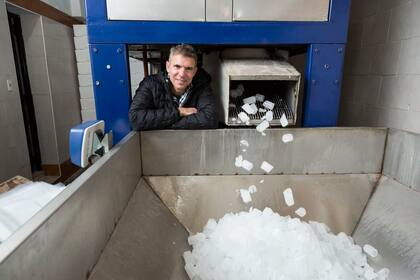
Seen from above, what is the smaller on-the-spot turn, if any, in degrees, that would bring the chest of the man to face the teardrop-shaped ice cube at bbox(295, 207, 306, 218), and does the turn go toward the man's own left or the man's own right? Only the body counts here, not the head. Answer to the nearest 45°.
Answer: approximately 45° to the man's own left

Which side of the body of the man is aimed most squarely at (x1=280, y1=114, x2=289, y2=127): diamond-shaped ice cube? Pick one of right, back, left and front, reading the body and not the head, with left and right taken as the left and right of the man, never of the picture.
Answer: left

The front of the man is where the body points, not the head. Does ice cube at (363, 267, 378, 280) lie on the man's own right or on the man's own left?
on the man's own left

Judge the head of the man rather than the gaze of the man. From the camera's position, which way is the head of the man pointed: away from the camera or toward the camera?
toward the camera

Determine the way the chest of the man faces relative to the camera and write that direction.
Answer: toward the camera
